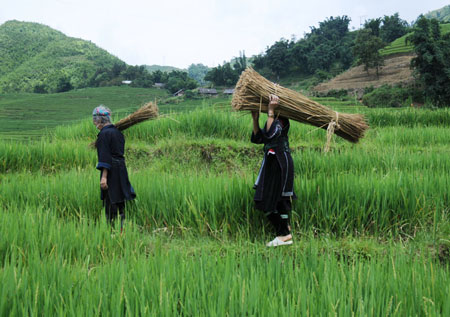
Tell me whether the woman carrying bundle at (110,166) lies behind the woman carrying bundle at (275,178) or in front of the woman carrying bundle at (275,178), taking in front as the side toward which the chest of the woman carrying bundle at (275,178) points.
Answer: in front

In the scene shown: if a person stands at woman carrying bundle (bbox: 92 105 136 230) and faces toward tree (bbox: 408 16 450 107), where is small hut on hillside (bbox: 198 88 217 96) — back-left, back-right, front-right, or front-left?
front-left

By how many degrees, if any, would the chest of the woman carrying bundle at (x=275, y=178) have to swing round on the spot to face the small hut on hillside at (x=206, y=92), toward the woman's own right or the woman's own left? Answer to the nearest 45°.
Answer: approximately 90° to the woman's own right

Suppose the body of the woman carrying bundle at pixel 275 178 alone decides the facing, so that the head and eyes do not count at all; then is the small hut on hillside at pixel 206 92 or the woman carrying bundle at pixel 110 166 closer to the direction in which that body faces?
the woman carrying bundle

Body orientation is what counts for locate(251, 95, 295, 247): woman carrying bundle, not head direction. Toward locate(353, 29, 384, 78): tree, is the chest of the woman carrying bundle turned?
no

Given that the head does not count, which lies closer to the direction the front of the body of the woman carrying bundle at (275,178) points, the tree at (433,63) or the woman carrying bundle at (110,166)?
the woman carrying bundle

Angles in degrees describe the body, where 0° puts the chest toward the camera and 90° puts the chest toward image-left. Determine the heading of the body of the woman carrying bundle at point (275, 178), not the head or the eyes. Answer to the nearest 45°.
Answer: approximately 90°

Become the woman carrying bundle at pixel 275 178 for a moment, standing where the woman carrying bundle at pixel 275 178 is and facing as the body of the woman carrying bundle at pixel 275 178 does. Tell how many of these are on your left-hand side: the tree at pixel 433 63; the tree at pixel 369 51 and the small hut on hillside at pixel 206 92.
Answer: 0
